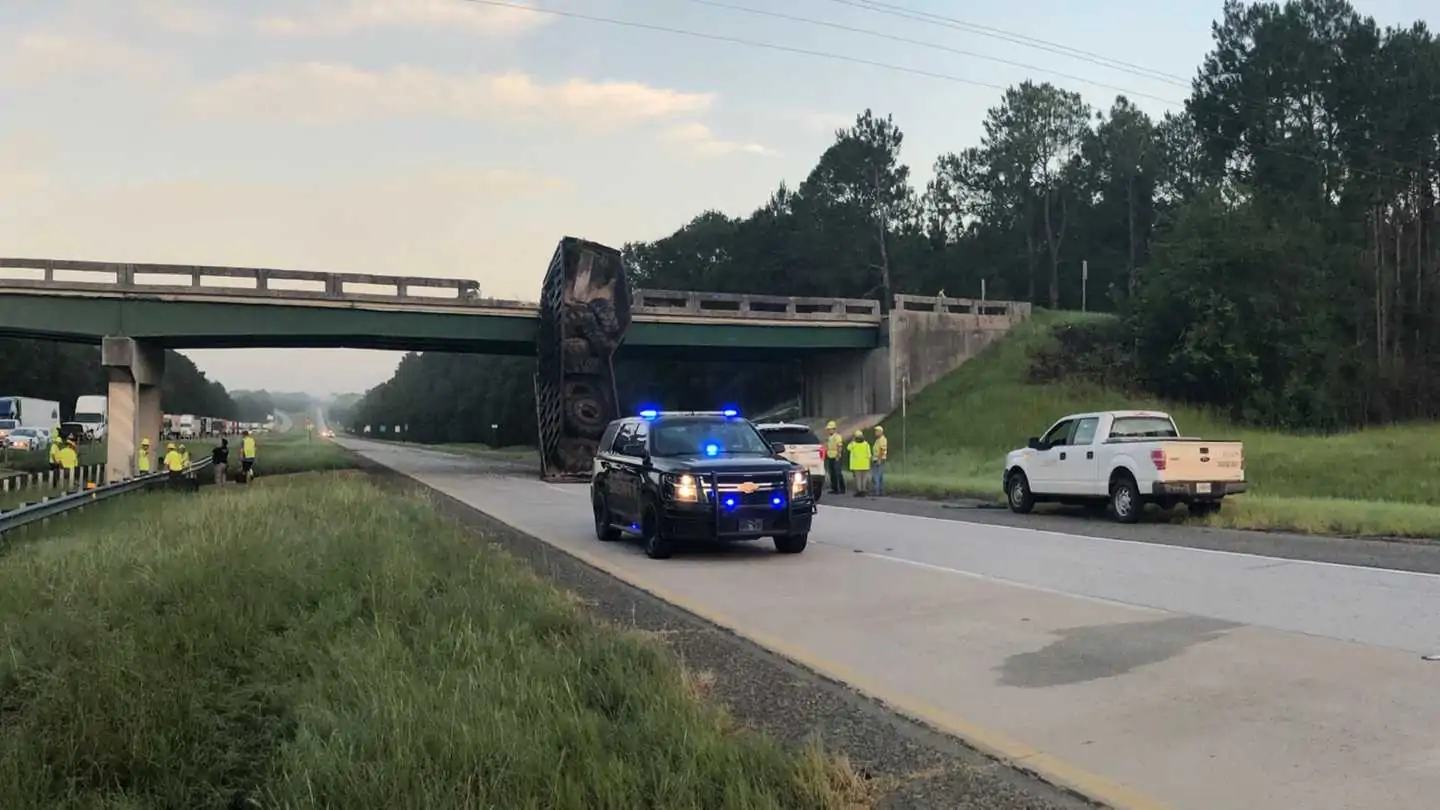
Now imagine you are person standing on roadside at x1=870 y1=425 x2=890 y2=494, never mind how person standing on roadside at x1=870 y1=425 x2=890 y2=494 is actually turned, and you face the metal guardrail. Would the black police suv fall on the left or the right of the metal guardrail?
left

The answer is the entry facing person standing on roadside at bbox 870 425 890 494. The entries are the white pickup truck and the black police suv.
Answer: the white pickup truck

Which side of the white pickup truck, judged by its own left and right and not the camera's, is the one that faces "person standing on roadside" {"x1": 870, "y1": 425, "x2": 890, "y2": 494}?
front

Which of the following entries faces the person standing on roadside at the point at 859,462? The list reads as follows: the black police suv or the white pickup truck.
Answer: the white pickup truck

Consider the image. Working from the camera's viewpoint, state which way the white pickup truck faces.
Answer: facing away from the viewer and to the left of the viewer

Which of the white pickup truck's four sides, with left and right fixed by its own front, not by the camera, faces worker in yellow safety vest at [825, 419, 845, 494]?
front

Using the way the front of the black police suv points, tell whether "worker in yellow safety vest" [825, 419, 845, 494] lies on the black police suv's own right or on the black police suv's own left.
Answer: on the black police suv's own left

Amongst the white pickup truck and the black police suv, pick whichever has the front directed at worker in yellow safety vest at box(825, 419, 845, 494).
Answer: the white pickup truck

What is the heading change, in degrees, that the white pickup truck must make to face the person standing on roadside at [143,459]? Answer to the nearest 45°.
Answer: approximately 45° to its left
